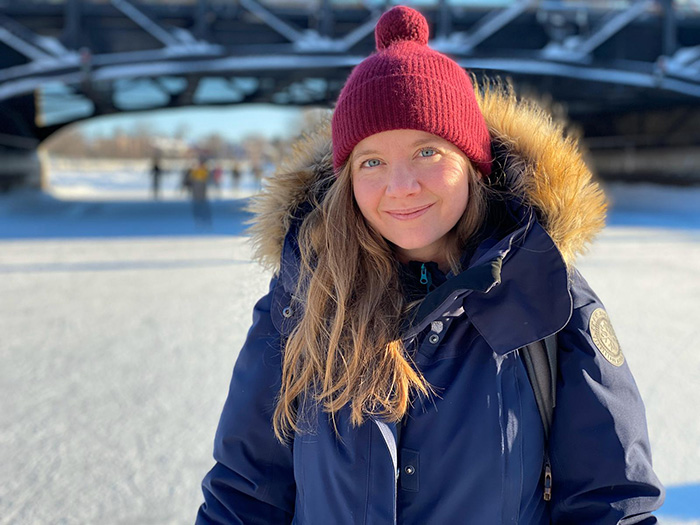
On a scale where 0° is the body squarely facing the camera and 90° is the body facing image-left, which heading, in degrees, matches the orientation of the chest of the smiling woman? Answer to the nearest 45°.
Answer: approximately 0°

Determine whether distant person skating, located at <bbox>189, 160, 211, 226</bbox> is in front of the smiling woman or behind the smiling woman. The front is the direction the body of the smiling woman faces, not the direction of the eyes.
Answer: behind

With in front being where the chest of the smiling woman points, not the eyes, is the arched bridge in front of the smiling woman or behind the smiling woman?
behind

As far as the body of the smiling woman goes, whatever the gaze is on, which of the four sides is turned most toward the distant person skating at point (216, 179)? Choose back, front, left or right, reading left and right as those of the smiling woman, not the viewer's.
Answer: back
